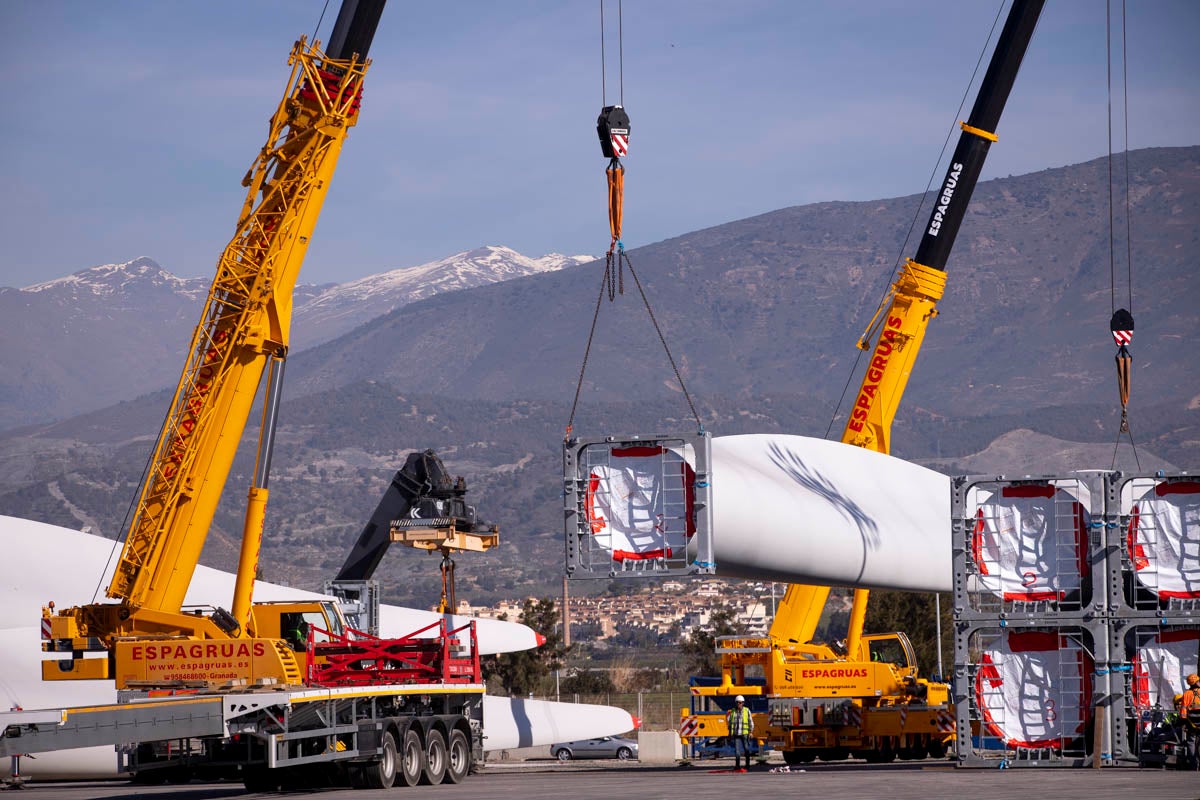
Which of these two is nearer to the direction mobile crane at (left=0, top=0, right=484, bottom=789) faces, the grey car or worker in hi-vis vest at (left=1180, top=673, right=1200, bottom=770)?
the worker in hi-vis vest

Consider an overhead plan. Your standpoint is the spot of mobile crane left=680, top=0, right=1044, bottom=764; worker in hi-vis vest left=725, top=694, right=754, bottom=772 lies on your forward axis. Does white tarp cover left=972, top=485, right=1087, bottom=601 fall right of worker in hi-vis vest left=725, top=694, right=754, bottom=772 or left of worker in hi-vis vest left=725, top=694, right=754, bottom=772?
left

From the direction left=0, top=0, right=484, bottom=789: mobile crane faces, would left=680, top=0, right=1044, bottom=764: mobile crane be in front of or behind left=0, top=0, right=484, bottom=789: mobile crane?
in front

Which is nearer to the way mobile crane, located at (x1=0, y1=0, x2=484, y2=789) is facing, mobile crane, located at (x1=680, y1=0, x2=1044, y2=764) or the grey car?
the mobile crane

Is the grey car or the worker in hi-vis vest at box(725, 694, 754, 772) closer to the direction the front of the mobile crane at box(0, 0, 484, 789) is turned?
the worker in hi-vis vest

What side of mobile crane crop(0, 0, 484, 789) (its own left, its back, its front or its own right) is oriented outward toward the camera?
right

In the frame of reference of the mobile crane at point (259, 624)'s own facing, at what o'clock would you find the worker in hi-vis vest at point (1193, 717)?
The worker in hi-vis vest is roughly at 1 o'clock from the mobile crane.

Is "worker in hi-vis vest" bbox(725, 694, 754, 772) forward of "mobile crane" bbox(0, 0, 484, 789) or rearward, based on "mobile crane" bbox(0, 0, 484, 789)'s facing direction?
forward
